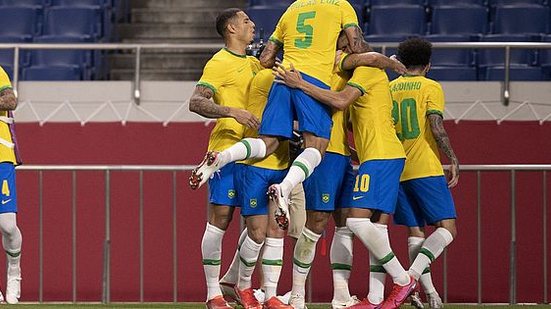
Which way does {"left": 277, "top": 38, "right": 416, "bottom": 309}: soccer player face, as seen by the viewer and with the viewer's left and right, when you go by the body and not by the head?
facing to the left of the viewer

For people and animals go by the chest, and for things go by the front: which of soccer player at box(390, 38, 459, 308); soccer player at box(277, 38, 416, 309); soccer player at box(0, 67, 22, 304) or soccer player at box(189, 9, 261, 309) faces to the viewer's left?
soccer player at box(277, 38, 416, 309)

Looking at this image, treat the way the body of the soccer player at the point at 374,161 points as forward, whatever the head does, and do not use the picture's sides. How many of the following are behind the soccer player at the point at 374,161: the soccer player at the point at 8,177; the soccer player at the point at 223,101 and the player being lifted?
0

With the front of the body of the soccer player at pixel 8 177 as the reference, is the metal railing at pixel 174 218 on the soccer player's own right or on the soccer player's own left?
on the soccer player's own left

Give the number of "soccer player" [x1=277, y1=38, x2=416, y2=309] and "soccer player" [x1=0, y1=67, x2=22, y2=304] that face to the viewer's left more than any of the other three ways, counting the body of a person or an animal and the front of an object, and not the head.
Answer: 1

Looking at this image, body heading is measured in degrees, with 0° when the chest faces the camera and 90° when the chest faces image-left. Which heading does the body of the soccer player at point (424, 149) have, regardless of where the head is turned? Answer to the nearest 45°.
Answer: approximately 225°

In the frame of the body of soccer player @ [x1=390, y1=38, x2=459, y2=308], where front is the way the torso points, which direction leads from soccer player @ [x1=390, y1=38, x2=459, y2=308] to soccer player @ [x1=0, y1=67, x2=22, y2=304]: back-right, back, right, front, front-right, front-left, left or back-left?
back-left

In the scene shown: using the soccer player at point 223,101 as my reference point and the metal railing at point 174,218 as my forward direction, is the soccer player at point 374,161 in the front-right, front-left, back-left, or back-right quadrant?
back-right

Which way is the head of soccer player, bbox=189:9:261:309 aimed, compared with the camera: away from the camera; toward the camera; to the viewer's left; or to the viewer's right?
to the viewer's right

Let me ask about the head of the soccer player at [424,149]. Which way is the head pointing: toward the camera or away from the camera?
away from the camera

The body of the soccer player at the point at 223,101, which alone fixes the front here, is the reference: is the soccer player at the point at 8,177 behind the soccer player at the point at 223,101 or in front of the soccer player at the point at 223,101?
behind

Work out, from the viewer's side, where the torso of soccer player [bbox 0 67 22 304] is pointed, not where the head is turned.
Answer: toward the camera
